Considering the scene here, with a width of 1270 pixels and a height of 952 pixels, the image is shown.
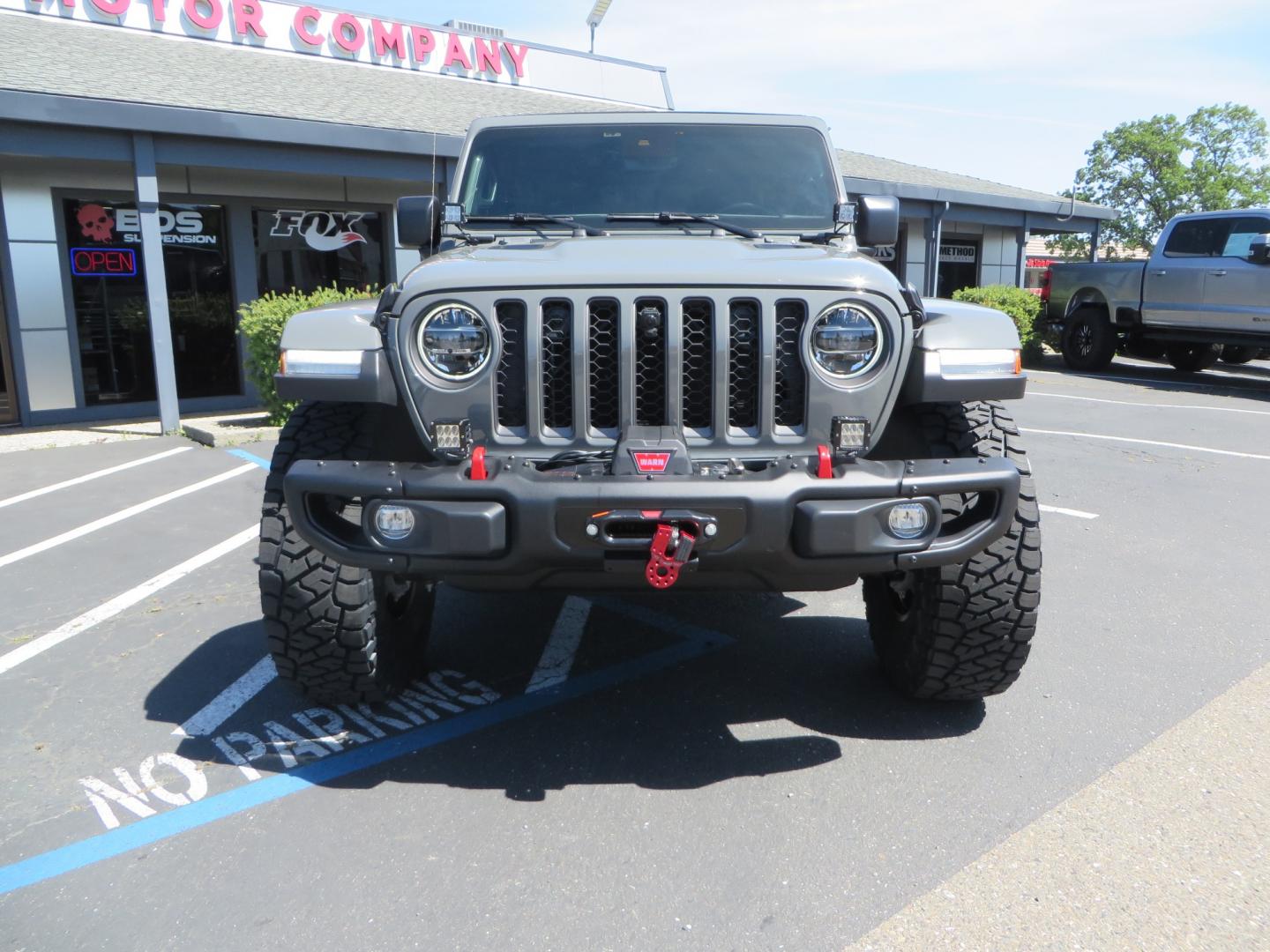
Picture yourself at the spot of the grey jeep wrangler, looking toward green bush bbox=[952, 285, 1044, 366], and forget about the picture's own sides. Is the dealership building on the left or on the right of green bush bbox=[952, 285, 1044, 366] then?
left

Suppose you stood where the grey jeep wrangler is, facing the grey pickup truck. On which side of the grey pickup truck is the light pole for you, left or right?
left

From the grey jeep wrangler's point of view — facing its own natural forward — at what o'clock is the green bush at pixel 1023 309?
The green bush is roughly at 7 o'clock from the grey jeep wrangler.

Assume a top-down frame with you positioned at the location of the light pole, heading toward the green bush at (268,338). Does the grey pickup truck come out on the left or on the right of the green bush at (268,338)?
left

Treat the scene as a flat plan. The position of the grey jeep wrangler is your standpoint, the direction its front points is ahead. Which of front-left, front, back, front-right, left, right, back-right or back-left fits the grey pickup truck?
back-left

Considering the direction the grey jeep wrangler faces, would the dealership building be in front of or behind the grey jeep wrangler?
behind

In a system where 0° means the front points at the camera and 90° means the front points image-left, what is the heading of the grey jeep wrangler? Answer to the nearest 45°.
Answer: approximately 0°

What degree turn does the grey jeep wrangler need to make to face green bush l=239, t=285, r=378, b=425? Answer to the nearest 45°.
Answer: approximately 135° to its right

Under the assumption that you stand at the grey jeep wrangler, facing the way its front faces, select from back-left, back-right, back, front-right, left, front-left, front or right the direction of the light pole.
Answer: back
